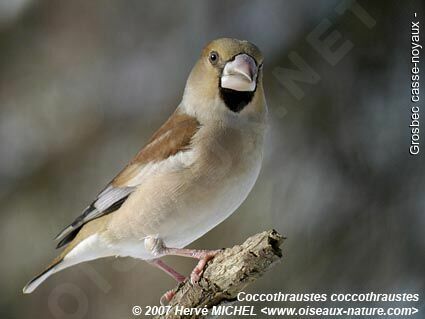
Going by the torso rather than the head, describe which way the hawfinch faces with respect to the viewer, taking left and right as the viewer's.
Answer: facing the viewer and to the right of the viewer
